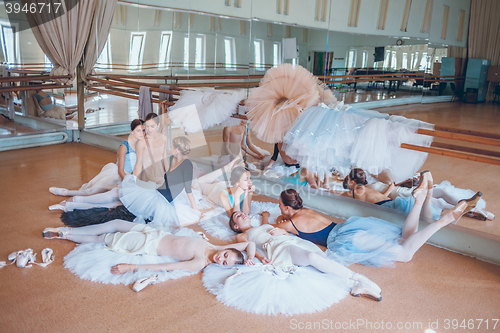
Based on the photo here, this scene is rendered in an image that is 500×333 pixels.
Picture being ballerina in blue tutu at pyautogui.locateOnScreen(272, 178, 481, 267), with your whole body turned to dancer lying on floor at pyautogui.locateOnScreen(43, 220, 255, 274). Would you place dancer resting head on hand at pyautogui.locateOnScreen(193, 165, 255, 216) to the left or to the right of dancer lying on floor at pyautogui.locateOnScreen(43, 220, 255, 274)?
right

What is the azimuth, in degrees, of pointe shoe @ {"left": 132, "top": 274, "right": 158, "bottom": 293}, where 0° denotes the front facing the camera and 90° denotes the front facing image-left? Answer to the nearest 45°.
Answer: approximately 45°

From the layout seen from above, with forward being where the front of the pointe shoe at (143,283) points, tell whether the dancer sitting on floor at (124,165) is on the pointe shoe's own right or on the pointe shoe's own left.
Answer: on the pointe shoe's own right

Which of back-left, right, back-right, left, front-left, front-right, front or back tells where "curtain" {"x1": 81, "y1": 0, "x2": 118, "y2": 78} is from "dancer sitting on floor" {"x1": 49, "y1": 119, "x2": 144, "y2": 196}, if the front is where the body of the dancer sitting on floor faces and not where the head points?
back-left

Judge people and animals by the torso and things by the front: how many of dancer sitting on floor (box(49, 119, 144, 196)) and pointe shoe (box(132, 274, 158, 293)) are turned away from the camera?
0

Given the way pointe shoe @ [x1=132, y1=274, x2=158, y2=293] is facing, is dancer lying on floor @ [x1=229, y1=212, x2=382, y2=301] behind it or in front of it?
behind
